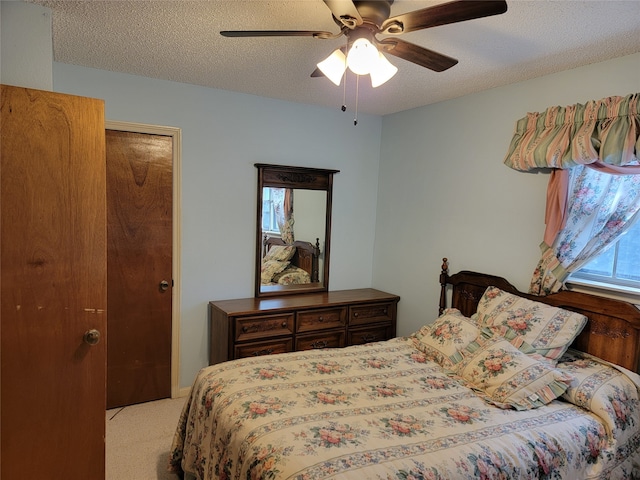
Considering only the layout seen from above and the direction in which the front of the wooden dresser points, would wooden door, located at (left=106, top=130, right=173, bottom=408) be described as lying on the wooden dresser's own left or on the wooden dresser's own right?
on the wooden dresser's own right

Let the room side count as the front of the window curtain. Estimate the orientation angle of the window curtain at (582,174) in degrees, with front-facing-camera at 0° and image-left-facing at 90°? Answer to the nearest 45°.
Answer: approximately 45°

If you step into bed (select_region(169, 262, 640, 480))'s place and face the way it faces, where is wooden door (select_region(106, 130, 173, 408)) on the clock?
The wooden door is roughly at 2 o'clock from the bed.

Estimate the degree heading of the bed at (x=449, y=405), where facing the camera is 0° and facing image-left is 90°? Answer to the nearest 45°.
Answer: approximately 45°

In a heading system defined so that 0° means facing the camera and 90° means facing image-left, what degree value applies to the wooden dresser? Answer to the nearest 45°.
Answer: approximately 315°

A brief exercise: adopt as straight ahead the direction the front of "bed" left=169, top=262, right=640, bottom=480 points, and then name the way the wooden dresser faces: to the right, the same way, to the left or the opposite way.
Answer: to the left

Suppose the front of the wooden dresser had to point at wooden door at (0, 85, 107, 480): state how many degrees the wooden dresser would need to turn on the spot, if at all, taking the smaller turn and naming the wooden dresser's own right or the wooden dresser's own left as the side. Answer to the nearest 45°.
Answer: approximately 90° to the wooden dresser's own right

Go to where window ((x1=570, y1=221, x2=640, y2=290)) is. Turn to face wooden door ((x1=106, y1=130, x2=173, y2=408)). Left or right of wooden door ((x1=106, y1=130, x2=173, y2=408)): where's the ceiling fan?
left
